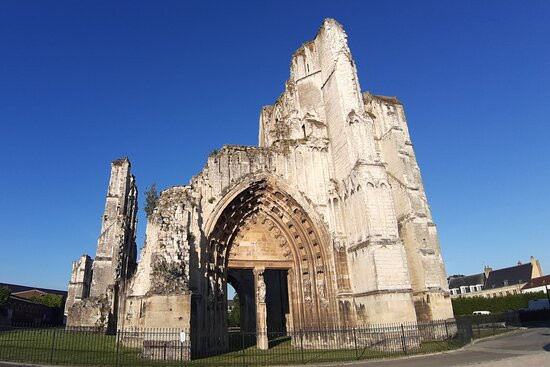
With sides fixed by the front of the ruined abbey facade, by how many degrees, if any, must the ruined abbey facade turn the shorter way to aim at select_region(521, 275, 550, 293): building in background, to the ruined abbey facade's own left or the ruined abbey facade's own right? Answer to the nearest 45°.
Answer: approximately 135° to the ruined abbey facade's own left

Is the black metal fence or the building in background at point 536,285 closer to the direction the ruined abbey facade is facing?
the black metal fence

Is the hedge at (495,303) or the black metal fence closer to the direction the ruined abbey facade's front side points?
the black metal fence

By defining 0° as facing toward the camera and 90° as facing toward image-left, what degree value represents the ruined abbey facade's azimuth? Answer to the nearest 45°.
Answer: approximately 0°

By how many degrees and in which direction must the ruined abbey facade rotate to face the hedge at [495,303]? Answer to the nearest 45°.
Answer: approximately 135° to its left
